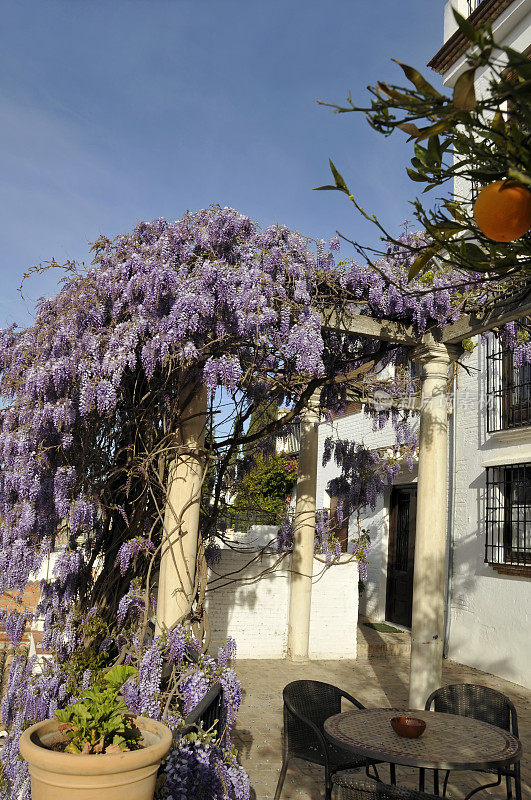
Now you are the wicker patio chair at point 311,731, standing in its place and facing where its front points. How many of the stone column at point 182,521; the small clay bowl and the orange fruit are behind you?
1

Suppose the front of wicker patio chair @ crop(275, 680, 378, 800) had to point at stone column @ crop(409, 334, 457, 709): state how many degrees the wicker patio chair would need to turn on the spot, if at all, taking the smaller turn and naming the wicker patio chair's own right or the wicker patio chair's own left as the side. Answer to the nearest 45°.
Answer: approximately 90° to the wicker patio chair's own left

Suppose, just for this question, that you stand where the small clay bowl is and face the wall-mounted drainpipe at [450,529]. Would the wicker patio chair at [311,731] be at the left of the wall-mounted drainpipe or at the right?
left

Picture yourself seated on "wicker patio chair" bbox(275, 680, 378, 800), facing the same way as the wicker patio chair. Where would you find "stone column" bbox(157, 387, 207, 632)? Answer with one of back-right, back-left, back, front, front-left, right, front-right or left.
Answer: back

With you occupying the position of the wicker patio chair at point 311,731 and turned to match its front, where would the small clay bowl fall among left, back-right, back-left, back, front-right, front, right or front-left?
front

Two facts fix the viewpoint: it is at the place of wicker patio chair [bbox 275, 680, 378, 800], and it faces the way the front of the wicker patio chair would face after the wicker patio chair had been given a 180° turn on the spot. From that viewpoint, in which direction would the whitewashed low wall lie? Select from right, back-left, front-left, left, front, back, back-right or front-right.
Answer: front-right

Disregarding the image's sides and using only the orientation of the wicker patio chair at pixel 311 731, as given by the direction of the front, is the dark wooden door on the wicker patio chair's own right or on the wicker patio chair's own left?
on the wicker patio chair's own left

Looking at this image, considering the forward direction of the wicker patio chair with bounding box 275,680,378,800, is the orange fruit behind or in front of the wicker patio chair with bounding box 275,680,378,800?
in front
